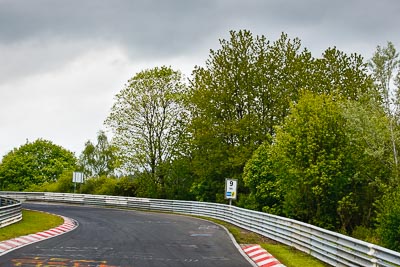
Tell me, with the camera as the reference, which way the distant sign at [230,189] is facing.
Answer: facing the viewer

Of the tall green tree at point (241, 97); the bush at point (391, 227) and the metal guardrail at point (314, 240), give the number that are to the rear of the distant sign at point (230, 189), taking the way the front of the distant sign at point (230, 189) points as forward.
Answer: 1

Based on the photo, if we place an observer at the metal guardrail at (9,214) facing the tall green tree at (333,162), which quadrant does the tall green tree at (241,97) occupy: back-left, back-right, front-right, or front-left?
front-left

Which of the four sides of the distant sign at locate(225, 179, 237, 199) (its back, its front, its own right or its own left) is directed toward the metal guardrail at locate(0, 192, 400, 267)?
front

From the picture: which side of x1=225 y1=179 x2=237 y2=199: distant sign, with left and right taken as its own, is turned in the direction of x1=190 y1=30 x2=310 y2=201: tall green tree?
back

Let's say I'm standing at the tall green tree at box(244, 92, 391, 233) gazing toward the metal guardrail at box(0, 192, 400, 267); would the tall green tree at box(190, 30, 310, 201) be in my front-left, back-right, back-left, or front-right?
back-right

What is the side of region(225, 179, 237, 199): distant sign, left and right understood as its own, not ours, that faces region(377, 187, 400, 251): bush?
front

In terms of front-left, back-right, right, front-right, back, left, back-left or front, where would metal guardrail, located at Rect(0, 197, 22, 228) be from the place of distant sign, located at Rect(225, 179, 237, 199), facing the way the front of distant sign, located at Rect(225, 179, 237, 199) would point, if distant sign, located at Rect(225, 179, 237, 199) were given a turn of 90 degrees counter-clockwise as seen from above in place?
back-right

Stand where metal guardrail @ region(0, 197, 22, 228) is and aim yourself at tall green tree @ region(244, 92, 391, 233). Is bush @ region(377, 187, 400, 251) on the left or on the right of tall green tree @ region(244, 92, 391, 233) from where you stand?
right
